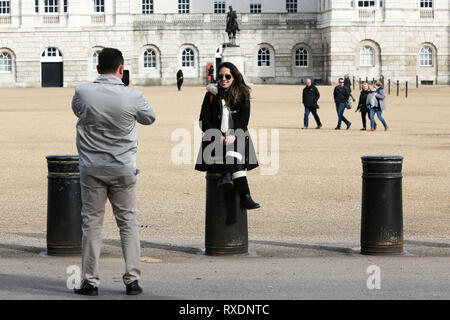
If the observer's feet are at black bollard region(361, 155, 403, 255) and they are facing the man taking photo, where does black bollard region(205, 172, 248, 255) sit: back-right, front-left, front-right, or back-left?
front-right

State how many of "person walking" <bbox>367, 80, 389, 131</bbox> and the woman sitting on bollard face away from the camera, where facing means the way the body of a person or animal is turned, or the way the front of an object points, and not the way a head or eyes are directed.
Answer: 0

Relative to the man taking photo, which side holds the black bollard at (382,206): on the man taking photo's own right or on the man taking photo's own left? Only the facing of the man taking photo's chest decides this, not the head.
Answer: on the man taking photo's own right

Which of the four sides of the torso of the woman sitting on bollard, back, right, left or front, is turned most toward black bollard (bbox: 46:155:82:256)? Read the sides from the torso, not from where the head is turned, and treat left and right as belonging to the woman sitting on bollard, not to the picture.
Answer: right

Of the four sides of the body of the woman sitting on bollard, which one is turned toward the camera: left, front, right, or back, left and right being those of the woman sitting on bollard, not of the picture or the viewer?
front

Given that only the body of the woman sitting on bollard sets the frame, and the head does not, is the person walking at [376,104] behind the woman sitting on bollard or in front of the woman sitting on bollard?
behind

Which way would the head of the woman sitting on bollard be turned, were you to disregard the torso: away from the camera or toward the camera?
toward the camera

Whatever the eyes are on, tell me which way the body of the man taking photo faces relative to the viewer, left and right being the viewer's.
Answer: facing away from the viewer

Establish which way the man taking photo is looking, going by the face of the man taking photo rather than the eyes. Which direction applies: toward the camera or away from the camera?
away from the camera

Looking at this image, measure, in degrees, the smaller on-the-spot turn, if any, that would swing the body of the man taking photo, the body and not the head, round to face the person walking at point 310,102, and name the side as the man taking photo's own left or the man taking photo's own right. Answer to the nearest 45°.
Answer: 0° — they already face them

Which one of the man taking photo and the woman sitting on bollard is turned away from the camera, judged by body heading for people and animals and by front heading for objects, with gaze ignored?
the man taking photo
